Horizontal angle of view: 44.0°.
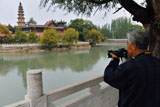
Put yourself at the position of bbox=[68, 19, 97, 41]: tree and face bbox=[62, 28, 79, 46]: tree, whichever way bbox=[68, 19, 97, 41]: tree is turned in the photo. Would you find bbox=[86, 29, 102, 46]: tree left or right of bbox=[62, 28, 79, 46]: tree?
left

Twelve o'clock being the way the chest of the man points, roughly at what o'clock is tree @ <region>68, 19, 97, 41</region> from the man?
The tree is roughly at 1 o'clock from the man.

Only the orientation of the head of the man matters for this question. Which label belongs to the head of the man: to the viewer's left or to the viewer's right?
to the viewer's left

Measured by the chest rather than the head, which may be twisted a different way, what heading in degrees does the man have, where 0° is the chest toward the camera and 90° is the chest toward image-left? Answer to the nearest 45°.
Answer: approximately 135°

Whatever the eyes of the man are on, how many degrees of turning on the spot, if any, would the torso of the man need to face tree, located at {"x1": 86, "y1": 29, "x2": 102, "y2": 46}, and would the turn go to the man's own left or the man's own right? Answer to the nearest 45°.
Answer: approximately 45° to the man's own right
